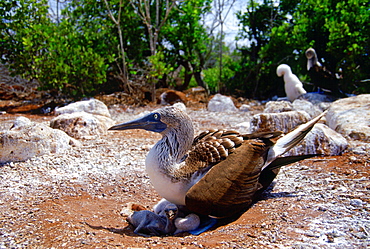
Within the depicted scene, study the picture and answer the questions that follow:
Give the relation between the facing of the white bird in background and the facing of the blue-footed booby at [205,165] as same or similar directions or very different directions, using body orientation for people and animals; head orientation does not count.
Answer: same or similar directions

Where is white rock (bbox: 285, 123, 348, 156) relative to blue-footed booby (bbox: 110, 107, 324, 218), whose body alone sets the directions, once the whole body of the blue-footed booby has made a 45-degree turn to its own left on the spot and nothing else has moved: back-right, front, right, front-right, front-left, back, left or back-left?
back

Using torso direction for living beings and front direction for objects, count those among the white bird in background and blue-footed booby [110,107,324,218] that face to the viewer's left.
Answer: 2

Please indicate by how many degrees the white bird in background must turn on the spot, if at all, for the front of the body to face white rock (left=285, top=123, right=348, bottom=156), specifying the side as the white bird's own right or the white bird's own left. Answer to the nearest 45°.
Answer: approximately 90° to the white bird's own left

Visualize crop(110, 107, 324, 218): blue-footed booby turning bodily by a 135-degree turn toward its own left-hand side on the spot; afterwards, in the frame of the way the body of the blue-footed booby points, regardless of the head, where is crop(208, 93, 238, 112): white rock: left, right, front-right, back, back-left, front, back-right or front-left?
back-left

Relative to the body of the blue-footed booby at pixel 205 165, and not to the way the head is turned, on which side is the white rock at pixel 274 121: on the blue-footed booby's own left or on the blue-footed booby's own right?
on the blue-footed booby's own right

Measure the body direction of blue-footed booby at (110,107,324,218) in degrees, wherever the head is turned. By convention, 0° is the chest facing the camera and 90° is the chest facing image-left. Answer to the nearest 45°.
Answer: approximately 90°

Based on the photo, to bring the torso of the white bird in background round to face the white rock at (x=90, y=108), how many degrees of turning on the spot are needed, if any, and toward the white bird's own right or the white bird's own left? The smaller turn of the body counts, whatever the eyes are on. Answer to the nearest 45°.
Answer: approximately 45° to the white bird's own left

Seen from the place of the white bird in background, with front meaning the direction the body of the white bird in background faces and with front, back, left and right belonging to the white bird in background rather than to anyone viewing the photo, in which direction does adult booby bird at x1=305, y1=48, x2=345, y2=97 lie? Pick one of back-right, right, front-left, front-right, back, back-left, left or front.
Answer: back

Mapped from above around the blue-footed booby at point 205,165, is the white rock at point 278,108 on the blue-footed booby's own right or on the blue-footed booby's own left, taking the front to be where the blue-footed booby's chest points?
on the blue-footed booby's own right

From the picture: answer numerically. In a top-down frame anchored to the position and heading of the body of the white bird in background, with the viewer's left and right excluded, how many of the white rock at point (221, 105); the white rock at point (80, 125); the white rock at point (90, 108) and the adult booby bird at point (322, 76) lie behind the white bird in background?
1

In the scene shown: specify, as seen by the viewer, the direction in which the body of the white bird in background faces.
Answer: to the viewer's left

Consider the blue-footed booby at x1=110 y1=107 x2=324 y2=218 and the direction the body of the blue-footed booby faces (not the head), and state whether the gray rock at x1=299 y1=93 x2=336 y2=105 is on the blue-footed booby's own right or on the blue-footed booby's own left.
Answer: on the blue-footed booby's own right
